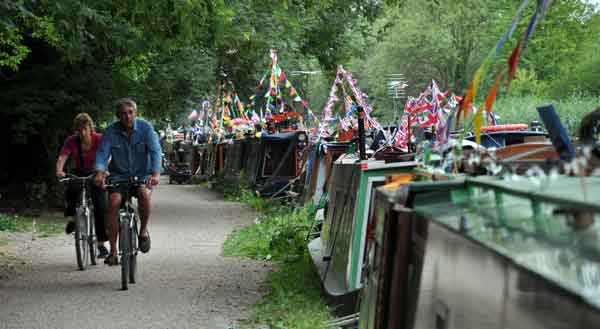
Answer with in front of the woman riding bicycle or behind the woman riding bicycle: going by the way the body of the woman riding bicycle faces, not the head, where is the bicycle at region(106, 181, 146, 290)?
in front

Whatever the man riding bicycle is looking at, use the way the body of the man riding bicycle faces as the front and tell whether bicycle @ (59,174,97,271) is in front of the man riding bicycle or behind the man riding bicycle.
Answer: behind

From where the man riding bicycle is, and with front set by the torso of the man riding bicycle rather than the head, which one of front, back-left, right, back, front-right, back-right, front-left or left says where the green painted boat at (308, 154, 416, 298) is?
front-left

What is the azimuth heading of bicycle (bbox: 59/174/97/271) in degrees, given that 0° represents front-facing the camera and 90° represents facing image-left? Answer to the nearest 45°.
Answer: approximately 0°

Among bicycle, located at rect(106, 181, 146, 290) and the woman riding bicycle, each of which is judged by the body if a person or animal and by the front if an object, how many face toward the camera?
2

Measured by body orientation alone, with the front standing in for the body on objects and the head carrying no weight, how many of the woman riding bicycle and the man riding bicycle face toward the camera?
2
